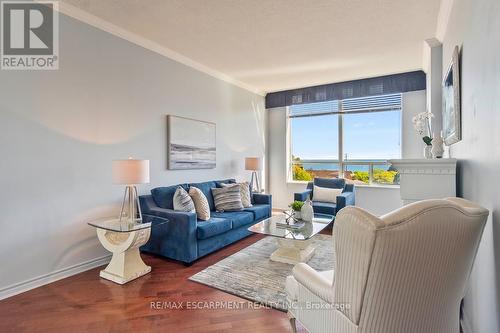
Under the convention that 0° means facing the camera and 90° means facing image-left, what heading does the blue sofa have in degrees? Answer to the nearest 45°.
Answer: approximately 315°

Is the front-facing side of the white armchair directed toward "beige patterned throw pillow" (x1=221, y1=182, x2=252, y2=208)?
yes

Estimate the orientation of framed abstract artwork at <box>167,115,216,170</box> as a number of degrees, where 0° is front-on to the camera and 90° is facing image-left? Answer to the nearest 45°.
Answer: approximately 315°

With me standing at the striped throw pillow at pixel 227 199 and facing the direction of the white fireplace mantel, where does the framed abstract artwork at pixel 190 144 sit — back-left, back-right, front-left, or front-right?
back-right

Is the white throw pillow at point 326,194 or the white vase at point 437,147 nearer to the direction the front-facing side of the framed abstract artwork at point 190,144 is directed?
the white vase

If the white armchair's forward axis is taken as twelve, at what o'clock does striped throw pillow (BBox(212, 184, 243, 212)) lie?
The striped throw pillow is roughly at 12 o'clock from the white armchair.

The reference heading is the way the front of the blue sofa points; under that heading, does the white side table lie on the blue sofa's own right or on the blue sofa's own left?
on the blue sofa's own right

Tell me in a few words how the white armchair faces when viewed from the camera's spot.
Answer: facing away from the viewer and to the left of the viewer
